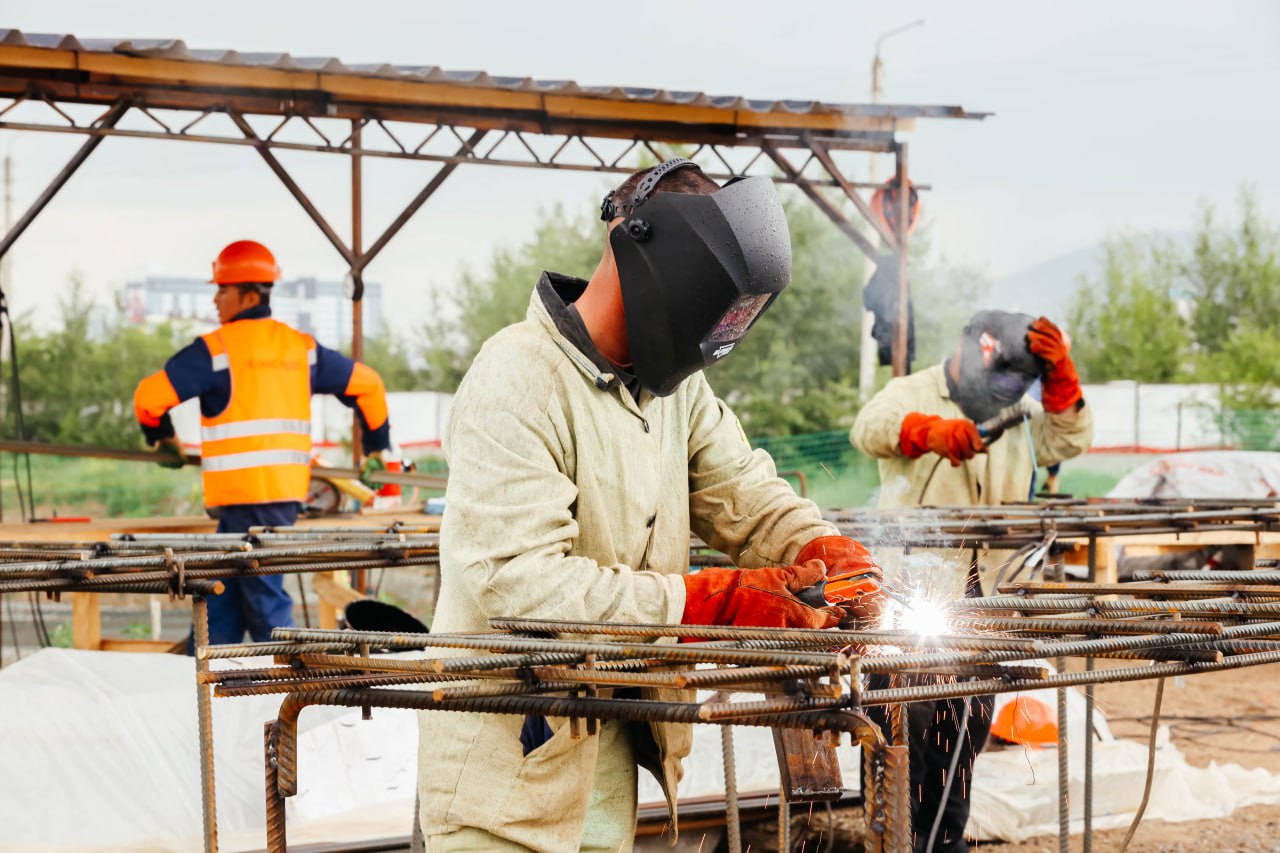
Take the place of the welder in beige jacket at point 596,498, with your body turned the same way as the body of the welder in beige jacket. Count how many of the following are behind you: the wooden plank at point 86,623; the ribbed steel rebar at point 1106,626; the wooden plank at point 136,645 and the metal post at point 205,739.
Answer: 3

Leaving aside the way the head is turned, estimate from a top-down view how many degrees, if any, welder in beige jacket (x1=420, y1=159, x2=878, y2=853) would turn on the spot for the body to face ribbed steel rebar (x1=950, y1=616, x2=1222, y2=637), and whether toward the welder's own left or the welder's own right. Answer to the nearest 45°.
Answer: approximately 45° to the welder's own left

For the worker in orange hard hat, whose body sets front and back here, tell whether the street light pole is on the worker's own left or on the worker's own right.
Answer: on the worker's own right

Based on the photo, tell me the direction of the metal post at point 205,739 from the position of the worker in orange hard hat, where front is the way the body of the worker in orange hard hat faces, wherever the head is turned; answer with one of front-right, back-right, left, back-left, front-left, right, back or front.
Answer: back-left

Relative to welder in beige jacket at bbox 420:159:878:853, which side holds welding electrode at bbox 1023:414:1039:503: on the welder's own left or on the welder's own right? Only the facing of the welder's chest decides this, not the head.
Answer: on the welder's own left

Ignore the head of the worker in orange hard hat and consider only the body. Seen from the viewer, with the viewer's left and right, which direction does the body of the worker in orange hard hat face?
facing away from the viewer and to the left of the viewer

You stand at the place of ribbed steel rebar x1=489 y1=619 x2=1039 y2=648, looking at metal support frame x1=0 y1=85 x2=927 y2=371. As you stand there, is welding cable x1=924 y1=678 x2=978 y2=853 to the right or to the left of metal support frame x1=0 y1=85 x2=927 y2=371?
right

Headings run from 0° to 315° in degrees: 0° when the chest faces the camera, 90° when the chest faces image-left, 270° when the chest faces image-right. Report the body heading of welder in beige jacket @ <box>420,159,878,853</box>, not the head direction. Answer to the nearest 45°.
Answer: approximately 315°

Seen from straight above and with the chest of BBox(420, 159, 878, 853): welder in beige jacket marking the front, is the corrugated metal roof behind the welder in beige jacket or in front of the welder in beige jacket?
behind

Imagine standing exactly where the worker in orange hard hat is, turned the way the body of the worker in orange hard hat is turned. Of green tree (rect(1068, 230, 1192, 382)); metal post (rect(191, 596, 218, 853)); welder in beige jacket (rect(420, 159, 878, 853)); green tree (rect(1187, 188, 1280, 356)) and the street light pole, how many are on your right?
3

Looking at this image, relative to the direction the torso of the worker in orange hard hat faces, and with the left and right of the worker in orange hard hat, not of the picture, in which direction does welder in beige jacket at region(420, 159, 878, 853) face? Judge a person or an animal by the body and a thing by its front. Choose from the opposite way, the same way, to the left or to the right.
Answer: the opposite way

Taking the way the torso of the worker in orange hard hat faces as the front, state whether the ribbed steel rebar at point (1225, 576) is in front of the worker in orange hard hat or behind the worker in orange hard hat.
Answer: behind
